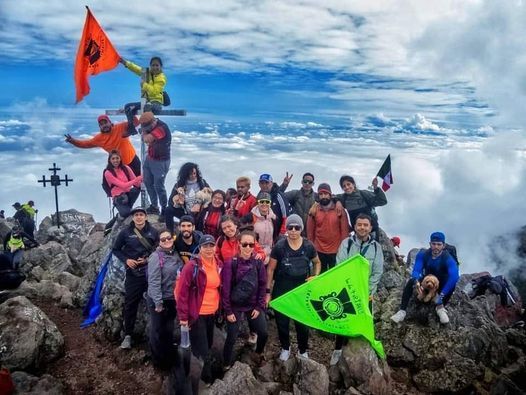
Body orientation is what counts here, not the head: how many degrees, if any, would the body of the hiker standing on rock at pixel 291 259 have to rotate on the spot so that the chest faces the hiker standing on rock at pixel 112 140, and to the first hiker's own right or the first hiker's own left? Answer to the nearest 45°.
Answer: approximately 135° to the first hiker's own right

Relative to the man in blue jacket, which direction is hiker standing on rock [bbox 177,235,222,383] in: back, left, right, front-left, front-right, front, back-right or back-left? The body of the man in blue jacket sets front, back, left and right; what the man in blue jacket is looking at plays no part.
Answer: front-right

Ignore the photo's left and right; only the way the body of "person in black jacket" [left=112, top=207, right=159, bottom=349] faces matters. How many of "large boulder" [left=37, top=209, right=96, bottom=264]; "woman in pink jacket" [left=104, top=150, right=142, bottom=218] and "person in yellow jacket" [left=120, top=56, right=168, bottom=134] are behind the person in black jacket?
3

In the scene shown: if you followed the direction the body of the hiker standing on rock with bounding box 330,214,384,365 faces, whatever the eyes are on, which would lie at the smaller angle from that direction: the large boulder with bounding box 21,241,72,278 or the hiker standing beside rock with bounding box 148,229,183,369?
the hiker standing beside rock

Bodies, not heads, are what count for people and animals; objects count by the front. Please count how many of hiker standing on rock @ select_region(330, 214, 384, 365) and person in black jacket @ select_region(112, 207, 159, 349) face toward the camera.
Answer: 2

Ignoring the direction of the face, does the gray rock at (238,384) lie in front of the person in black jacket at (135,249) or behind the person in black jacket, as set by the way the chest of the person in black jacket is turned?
in front

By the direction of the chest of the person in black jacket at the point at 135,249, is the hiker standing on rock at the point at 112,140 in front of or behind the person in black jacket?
behind

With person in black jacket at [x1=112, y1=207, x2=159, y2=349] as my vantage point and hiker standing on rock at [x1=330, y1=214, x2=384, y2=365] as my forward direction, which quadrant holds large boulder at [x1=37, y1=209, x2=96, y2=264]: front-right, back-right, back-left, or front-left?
back-left
